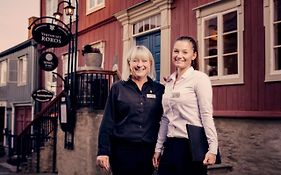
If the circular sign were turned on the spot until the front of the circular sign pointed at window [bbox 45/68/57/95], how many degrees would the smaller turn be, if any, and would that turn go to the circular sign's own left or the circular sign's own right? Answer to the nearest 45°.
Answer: approximately 180°

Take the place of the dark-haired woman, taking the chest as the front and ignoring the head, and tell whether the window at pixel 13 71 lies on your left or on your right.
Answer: on your right

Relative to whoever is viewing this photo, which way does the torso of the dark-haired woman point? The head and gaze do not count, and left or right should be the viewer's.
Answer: facing the viewer and to the left of the viewer

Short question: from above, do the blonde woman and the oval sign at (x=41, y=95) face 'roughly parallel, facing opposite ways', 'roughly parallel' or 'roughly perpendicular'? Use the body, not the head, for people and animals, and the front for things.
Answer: roughly parallel

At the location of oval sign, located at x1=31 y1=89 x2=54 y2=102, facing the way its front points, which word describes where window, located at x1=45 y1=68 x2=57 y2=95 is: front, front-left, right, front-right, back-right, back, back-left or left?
back

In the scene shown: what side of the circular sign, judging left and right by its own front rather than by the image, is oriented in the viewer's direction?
front

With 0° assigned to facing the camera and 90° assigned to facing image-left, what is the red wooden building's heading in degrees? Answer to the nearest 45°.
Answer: approximately 45°

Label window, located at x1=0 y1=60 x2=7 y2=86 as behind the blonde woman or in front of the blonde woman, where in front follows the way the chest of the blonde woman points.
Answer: behind

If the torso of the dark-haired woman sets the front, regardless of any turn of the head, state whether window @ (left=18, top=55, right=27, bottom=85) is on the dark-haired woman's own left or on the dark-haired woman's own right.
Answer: on the dark-haired woman's own right

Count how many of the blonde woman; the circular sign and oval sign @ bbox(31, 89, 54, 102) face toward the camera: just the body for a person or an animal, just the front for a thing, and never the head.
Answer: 3

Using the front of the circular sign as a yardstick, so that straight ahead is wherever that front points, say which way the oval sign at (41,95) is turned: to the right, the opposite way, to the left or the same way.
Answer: the same way

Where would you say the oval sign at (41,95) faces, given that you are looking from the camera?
facing the viewer

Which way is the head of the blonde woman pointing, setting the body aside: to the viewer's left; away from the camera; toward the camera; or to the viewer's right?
toward the camera

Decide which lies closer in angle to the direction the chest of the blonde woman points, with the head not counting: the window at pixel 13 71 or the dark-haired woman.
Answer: the dark-haired woman

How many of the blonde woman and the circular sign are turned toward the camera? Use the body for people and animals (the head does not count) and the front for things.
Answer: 2
